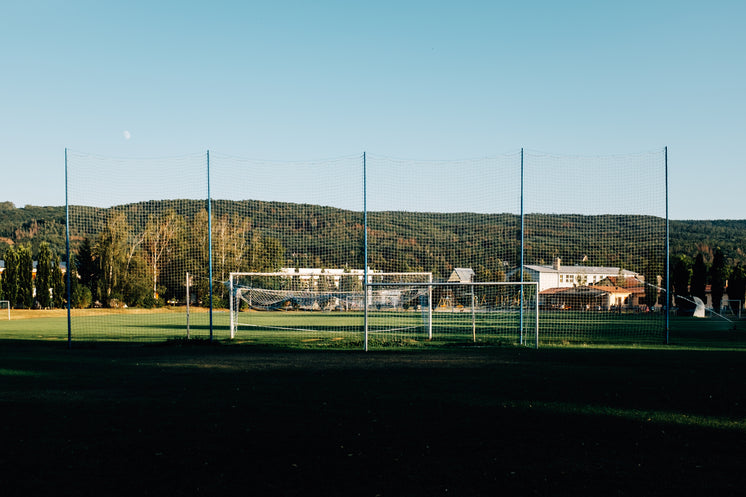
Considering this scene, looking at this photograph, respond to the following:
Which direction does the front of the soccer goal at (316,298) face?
toward the camera

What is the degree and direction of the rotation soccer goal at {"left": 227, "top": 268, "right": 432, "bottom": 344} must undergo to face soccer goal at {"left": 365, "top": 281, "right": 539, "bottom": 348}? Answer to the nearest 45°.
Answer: approximately 45° to its left

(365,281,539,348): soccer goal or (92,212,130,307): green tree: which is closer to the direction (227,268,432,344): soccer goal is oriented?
the soccer goal

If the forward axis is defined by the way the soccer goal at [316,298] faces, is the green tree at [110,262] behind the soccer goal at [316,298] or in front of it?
behind

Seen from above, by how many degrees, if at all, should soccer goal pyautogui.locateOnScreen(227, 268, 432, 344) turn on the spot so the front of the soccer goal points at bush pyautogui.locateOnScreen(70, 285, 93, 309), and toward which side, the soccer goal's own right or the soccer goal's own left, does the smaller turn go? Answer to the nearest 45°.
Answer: approximately 135° to the soccer goal's own right

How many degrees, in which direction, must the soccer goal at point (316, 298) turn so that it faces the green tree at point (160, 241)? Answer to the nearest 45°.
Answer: approximately 135° to its right
